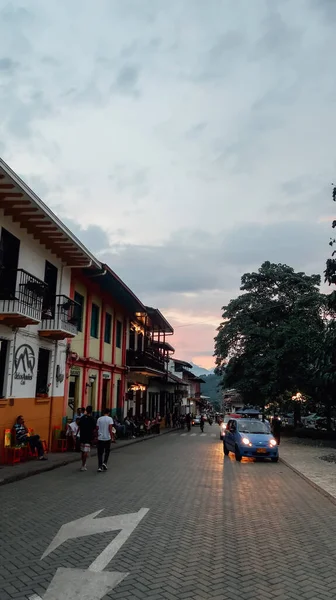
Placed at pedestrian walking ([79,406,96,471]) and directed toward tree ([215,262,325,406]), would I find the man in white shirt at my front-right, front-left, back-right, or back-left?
front-right

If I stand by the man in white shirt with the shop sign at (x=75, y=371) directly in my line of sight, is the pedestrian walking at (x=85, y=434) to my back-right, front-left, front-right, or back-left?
front-left

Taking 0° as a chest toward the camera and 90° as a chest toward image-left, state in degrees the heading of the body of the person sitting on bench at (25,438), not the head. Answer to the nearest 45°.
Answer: approximately 270°

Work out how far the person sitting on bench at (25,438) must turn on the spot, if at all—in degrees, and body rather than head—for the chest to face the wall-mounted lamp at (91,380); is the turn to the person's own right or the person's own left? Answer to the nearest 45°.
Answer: approximately 90° to the person's own left

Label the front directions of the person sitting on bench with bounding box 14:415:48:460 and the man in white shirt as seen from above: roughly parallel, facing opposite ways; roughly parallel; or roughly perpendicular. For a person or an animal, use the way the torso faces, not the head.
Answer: roughly perpendicular

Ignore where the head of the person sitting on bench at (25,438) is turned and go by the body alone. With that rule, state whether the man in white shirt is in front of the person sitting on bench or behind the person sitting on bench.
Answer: in front

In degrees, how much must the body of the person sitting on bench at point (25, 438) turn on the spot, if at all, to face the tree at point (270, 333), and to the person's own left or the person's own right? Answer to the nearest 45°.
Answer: approximately 45° to the person's own left

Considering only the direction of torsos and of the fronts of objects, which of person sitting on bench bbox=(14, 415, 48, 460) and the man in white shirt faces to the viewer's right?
the person sitting on bench

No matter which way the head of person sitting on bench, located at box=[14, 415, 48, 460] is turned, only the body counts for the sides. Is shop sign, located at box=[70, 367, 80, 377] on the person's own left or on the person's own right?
on the person's own left

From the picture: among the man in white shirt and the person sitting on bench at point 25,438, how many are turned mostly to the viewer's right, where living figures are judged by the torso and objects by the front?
1
